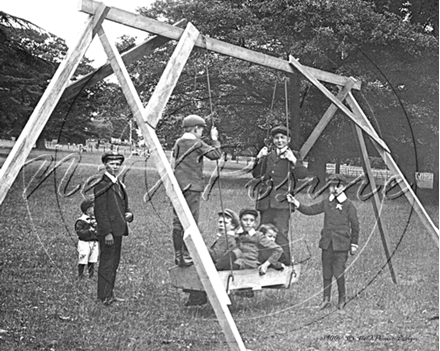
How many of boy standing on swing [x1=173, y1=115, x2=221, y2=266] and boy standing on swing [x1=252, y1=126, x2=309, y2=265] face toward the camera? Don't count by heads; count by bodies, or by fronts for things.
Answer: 1

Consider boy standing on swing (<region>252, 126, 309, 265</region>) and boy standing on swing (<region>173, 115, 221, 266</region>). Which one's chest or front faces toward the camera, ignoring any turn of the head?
boy standing on swing (<region>252, 126, 309, 265</region>)

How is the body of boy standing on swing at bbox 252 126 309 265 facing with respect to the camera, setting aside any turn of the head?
toward the camera

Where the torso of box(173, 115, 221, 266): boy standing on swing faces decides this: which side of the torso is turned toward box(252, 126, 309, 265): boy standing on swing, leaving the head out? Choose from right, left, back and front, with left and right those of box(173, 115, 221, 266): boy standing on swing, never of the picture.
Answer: front

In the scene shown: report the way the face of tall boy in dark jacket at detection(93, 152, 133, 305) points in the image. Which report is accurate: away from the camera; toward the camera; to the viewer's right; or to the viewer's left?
toward the camera

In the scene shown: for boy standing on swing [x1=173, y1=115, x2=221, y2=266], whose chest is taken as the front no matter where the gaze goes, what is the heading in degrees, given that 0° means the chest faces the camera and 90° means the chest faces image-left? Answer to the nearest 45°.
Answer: approximately 225°

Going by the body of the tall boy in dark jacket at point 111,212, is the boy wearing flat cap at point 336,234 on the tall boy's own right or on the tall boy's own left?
on the tall boy's own left

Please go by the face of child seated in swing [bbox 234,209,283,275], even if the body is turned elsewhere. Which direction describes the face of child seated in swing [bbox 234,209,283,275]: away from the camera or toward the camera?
toward the camera
